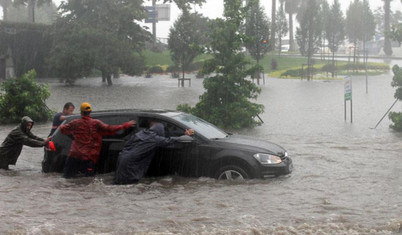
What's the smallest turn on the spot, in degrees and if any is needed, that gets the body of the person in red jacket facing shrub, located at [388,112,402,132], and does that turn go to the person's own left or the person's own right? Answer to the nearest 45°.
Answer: approximately 45° to the person's own right

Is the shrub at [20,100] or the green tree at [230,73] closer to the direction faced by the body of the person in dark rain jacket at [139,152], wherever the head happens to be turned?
the green tree

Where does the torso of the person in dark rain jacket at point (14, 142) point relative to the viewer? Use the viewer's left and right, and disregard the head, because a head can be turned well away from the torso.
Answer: facing to the right of the viewer

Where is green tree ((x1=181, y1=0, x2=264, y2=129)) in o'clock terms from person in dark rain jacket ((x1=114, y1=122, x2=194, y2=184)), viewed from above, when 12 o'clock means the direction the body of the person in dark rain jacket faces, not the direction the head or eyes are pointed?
The green tree is roughly at 11 o'clock from the person in dark rain jacket.

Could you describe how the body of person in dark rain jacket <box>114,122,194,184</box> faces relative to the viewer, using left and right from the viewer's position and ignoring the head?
facing away from the viewer and to the right of the viewer

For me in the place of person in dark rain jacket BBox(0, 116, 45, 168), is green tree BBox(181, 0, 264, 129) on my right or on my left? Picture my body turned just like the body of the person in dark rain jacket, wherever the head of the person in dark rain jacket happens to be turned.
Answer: on my left

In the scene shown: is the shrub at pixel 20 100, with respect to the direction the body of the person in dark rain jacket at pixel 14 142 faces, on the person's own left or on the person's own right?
on the person's own left
